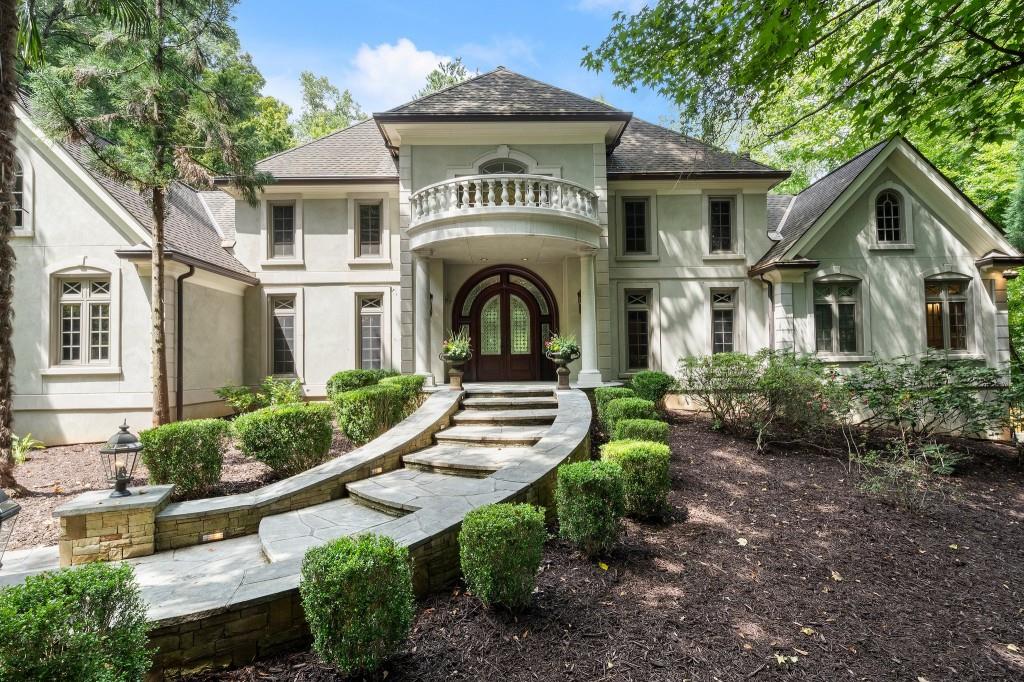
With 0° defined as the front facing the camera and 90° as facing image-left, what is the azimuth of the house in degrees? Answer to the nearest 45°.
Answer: approximately 0°

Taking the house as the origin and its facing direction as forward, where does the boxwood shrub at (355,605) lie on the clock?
The boxwood shrub is roughly at 12 o'clock from the house.

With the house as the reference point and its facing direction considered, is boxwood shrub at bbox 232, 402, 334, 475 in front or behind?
in front

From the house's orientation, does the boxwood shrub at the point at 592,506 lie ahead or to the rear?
ahead

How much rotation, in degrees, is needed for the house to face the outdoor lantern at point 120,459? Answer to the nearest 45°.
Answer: approximately 45° to its right

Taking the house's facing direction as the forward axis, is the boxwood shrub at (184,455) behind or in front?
in front

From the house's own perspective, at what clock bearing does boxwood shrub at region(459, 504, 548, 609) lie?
The boxwood shrub is roughly at 12 o'clock from the house.

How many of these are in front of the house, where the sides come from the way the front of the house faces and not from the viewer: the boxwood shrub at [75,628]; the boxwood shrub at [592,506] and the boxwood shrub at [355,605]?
3

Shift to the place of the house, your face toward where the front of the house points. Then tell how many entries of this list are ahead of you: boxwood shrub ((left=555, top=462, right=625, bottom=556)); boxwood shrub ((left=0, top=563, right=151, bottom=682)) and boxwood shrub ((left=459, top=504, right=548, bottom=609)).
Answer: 3
